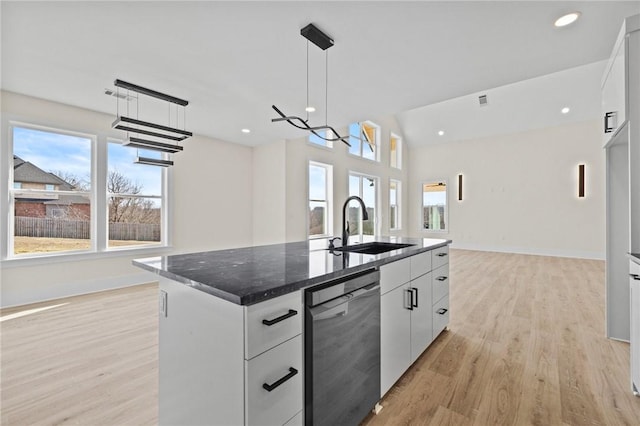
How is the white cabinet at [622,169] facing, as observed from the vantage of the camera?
facing to the left of the viewer

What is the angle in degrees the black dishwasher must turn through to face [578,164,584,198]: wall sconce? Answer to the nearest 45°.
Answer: approximately 90° to its left

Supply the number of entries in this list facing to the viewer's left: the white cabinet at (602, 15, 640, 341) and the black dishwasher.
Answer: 1

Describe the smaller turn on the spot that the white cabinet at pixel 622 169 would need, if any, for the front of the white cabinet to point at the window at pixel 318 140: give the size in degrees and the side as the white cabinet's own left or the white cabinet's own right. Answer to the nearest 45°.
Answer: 0° — it already faces it

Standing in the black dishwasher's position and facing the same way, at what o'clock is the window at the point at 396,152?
The window is roughly at 8 o'clock from the black dishwasher.

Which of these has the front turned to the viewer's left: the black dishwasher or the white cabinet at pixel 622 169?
the white cabinet

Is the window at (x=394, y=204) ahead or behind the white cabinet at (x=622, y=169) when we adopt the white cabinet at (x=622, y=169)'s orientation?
ahead

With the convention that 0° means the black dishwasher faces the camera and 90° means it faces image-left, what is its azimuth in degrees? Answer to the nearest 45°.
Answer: approximately 315°

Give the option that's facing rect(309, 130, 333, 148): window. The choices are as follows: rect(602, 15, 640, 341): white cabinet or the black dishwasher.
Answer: the white cabinet
